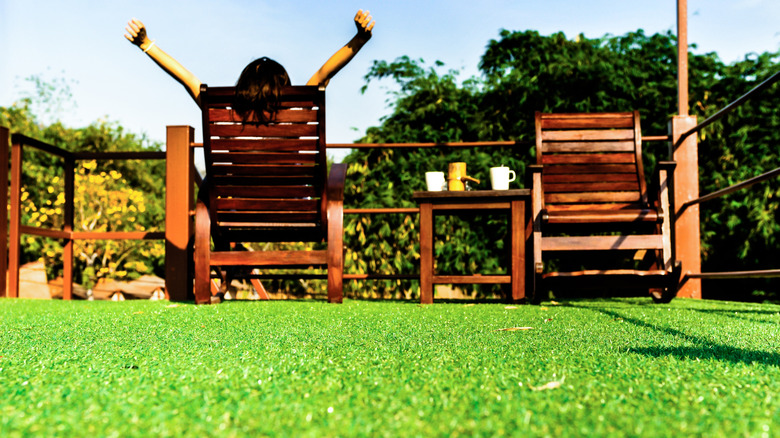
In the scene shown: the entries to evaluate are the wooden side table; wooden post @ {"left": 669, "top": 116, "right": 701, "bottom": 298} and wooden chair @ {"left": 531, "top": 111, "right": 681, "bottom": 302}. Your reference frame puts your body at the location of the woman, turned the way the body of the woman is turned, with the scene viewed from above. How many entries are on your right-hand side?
3

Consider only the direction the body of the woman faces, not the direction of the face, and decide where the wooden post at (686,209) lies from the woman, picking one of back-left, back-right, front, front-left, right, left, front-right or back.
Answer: right

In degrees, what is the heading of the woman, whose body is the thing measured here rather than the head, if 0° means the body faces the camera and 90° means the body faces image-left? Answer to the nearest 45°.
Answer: approximately 180°

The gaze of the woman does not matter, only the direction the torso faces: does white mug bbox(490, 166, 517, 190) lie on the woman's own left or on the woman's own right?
on the woman's own right

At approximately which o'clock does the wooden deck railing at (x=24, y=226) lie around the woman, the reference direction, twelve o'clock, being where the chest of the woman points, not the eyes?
The wooden deck railing is roughly at 10 o'clock from the woman.

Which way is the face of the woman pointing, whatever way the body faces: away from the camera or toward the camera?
away from the camera

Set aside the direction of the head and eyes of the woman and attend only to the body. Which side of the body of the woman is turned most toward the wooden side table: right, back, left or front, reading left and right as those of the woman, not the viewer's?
right

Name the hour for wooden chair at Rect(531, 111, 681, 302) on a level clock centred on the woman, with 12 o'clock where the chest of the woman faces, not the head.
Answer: The wooden chair is roughly at 3 o'clock from the woman.

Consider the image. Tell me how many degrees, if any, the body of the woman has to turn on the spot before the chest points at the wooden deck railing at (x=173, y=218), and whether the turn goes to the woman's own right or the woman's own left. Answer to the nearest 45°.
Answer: approximately 45° to the woman's own left
